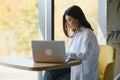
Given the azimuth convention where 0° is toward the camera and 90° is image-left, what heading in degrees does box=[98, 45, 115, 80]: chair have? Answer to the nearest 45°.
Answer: approximately 45°

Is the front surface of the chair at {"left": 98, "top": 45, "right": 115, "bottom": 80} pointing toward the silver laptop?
yes

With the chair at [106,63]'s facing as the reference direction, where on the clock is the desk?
The desk is roughly at 12 o'clock from the chair.
